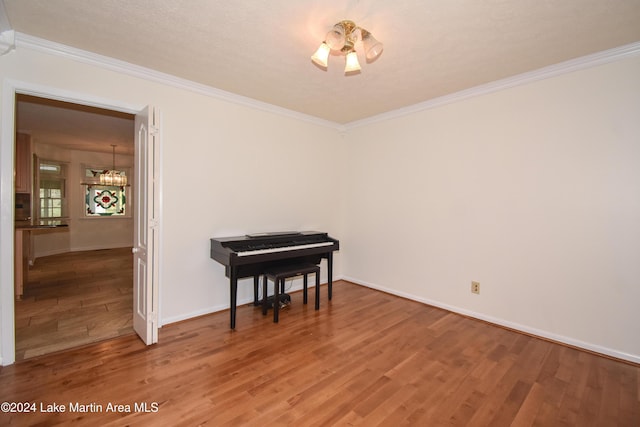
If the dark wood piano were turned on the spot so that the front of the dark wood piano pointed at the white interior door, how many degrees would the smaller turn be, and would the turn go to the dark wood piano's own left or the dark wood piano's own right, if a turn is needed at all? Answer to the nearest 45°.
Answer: approximately 90° to the dark wood piano's own right

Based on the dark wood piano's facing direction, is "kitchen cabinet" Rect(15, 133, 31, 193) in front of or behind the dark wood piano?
behind

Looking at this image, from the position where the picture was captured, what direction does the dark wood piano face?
facing the viewer and to the right of the viewer

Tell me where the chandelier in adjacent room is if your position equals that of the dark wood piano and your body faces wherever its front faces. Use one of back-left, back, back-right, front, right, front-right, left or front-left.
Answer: back

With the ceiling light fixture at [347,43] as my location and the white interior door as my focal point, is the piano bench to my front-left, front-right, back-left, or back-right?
front-right
